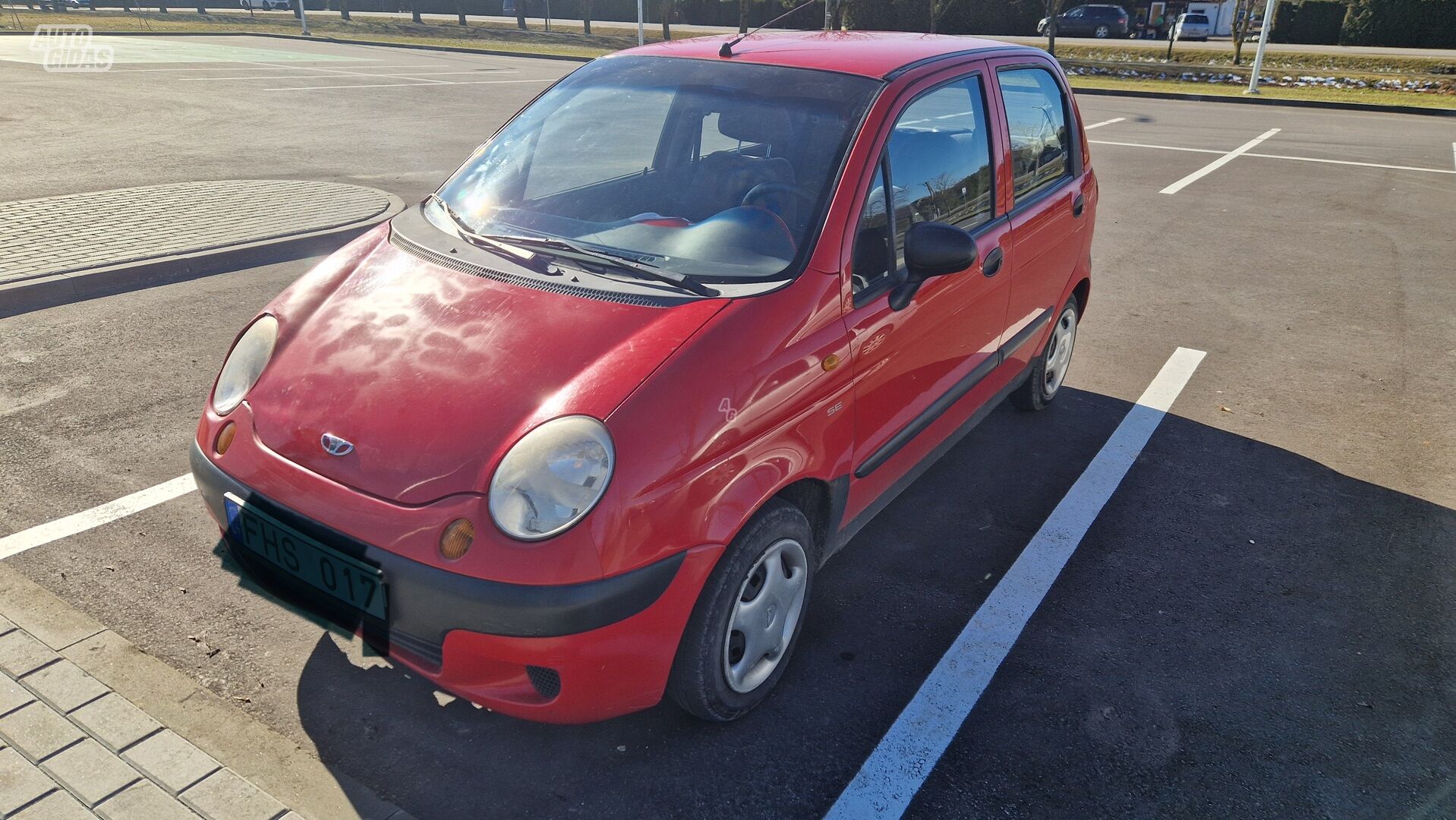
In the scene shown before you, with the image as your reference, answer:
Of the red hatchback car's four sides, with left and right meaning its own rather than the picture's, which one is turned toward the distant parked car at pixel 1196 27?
back

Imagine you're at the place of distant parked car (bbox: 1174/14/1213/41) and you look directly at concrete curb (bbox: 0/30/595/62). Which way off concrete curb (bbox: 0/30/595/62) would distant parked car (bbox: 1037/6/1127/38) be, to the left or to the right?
right

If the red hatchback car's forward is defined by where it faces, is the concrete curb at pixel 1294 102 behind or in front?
behind

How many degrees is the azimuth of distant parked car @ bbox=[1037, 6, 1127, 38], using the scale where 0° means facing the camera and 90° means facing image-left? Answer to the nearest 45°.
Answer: approximately 90°

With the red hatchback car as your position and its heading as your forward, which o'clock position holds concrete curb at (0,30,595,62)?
The concrete curb is roughly at 4 o'clock from the red hatchback car.

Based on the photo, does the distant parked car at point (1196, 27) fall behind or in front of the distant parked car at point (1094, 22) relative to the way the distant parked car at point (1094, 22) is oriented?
behind

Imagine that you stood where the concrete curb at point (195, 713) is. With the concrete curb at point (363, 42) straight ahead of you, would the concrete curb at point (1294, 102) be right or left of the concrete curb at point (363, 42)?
right

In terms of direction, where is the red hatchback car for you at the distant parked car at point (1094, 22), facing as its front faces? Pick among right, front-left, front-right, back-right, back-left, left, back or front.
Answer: left

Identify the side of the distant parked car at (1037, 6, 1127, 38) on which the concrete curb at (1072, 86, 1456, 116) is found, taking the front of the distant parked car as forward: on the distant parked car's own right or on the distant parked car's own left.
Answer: on the distant parked car's own left

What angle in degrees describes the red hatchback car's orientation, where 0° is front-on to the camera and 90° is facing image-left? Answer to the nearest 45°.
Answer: approximately 45°

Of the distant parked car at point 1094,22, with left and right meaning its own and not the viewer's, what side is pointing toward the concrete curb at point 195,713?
left

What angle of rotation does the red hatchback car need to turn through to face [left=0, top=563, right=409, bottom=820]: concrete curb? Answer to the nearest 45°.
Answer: approximately 45° to its right

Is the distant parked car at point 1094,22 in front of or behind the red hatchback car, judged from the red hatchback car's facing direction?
behind

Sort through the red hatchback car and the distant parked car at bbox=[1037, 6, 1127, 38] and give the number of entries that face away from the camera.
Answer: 0
